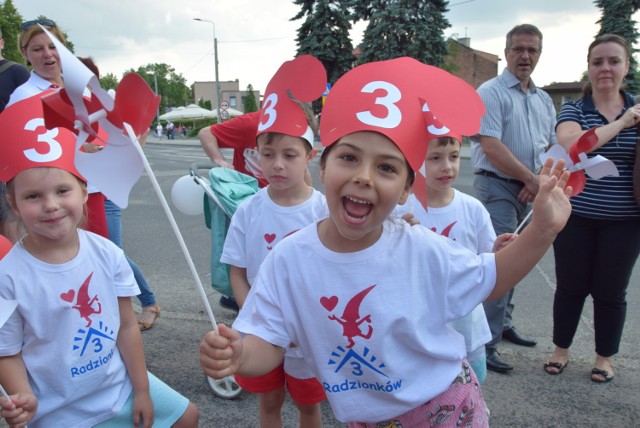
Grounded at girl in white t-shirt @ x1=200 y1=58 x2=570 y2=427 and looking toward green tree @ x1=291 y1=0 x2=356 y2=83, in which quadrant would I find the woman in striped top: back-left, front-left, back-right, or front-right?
front-right

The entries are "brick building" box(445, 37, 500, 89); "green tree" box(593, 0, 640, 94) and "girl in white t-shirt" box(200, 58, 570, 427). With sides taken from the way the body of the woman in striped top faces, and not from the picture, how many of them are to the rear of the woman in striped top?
2

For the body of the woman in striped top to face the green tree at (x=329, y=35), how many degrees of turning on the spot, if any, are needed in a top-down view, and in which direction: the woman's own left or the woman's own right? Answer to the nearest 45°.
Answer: approximately 135° to the woman's own right

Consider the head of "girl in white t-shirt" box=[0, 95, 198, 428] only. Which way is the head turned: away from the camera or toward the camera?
toward the camera

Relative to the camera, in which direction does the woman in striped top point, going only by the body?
toward the camera

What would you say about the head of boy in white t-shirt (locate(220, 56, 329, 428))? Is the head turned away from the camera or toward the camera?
toward the camera

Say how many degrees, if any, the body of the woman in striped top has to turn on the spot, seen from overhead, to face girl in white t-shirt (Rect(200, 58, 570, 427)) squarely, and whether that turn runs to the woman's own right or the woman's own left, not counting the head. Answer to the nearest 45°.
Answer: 0° — they already face them

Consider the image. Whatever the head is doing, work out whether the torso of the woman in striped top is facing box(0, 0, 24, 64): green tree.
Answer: no

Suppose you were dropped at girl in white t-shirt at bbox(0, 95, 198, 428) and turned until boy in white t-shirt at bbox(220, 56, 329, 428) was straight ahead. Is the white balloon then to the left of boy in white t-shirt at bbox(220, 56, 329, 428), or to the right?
left

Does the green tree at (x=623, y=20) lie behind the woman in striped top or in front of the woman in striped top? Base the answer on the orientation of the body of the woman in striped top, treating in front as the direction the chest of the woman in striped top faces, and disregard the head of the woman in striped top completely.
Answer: behind

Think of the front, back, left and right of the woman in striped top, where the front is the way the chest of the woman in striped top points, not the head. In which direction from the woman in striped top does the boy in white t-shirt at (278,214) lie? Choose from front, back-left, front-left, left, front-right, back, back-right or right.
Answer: front-right

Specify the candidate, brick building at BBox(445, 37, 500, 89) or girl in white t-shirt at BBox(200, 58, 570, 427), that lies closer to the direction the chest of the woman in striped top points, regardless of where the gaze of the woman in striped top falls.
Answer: the girl in white t-shirt

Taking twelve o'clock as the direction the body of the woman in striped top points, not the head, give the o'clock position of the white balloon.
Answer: The white balloon is roughly at 2 o'clock from the woman in striped top.

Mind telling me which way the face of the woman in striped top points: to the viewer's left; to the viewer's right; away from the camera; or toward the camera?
toward the camera

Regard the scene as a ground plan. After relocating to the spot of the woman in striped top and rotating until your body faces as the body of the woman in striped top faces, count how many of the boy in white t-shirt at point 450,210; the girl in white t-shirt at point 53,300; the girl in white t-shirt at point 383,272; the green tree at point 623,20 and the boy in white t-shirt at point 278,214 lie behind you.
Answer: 1

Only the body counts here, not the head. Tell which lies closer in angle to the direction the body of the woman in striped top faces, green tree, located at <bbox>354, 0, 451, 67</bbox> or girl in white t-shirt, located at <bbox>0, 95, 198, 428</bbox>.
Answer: the girl in white t-shirt

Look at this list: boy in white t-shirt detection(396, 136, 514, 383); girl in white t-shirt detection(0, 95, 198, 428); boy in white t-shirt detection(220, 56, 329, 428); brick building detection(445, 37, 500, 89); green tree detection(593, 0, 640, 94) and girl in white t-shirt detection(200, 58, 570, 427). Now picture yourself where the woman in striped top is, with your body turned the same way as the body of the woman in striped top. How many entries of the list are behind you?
2

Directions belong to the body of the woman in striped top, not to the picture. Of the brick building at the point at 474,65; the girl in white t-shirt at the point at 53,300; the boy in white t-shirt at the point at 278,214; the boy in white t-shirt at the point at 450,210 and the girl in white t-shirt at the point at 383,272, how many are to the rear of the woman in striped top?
1

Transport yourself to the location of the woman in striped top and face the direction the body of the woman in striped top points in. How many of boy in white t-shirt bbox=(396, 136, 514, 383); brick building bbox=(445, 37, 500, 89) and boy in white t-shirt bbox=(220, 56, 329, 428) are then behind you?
1

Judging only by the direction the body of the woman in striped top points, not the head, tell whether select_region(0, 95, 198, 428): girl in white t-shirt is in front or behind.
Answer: in front
